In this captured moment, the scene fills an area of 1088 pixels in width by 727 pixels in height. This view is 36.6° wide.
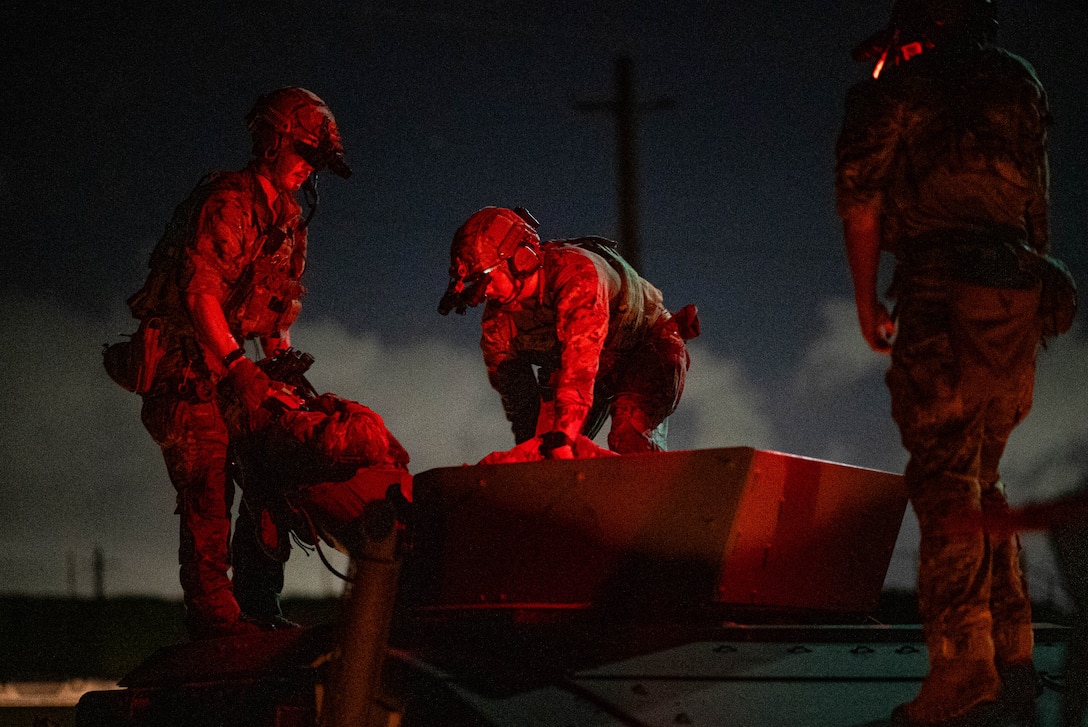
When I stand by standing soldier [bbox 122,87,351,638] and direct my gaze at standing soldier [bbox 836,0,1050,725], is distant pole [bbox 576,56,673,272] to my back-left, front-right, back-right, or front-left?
back-left

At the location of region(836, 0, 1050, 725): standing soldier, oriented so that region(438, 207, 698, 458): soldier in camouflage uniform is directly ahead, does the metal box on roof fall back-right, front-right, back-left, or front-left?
front-left

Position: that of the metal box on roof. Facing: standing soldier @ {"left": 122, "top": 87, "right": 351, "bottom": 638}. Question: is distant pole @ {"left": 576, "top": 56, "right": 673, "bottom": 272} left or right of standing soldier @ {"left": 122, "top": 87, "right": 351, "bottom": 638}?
right

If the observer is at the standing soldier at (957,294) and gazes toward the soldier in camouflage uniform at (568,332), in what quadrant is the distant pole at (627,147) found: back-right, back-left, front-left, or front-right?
front-right

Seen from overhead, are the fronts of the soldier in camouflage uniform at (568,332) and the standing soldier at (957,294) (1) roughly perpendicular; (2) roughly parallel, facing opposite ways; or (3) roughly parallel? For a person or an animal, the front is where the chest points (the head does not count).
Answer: roughly perpendicular

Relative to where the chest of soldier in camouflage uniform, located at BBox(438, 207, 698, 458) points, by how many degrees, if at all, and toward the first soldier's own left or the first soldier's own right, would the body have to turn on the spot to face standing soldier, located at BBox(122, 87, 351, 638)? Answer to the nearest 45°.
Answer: approximately 45° to the first soldier's own right

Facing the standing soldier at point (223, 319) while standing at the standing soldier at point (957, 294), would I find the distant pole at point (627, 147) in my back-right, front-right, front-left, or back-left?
front-right

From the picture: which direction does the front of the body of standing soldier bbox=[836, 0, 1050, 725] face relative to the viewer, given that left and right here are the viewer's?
facing away from the viewer and to the left of the viewer

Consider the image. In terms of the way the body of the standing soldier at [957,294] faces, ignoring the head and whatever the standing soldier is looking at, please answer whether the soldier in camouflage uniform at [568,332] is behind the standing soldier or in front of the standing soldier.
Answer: in front

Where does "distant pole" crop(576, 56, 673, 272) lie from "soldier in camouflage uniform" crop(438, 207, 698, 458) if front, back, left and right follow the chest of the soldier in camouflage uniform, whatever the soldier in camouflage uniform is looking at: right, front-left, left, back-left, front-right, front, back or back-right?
back-right

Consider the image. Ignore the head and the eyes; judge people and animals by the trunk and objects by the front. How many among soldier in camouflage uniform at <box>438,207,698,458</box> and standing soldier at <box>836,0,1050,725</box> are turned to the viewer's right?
0

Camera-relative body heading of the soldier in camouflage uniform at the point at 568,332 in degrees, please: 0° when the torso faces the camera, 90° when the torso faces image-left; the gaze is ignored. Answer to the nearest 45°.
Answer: approximately 45°
